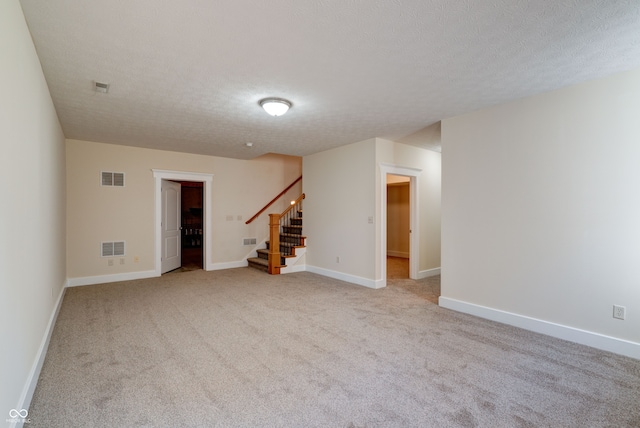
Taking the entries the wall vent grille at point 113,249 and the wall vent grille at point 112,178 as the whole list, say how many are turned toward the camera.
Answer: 2

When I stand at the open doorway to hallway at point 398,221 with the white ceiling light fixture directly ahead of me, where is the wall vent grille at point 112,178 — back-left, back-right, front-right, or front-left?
front-right

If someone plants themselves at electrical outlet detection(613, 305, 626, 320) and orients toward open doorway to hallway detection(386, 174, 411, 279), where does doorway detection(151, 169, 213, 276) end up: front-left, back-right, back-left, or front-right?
front-left

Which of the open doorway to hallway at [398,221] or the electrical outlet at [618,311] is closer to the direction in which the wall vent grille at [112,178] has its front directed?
the electrical outlet

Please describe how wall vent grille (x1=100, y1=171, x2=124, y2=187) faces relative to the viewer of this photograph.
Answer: facing the viewer

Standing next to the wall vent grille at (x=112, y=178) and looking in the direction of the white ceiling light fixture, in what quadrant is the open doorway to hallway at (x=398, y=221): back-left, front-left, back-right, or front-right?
front-left

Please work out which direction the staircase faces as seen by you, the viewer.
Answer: facing the viewer and to the left of the viewer

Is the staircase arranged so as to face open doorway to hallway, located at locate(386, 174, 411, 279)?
no

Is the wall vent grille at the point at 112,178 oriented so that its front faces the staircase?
no

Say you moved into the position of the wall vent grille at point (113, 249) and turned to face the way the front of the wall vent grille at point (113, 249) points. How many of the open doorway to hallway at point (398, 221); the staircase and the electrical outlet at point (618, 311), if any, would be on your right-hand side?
0

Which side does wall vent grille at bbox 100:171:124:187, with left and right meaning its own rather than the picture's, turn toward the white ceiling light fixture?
front

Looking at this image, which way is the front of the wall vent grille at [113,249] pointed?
toward the camera

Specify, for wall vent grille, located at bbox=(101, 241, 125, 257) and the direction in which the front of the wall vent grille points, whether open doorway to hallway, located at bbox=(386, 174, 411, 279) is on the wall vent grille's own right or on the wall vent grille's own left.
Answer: on the wall vent grille's own left

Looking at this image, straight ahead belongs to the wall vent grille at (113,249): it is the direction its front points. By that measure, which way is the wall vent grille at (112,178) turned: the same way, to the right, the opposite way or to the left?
the same way

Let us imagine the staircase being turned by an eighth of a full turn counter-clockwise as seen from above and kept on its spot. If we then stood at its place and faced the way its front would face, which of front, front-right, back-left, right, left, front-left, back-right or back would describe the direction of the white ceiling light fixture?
front
